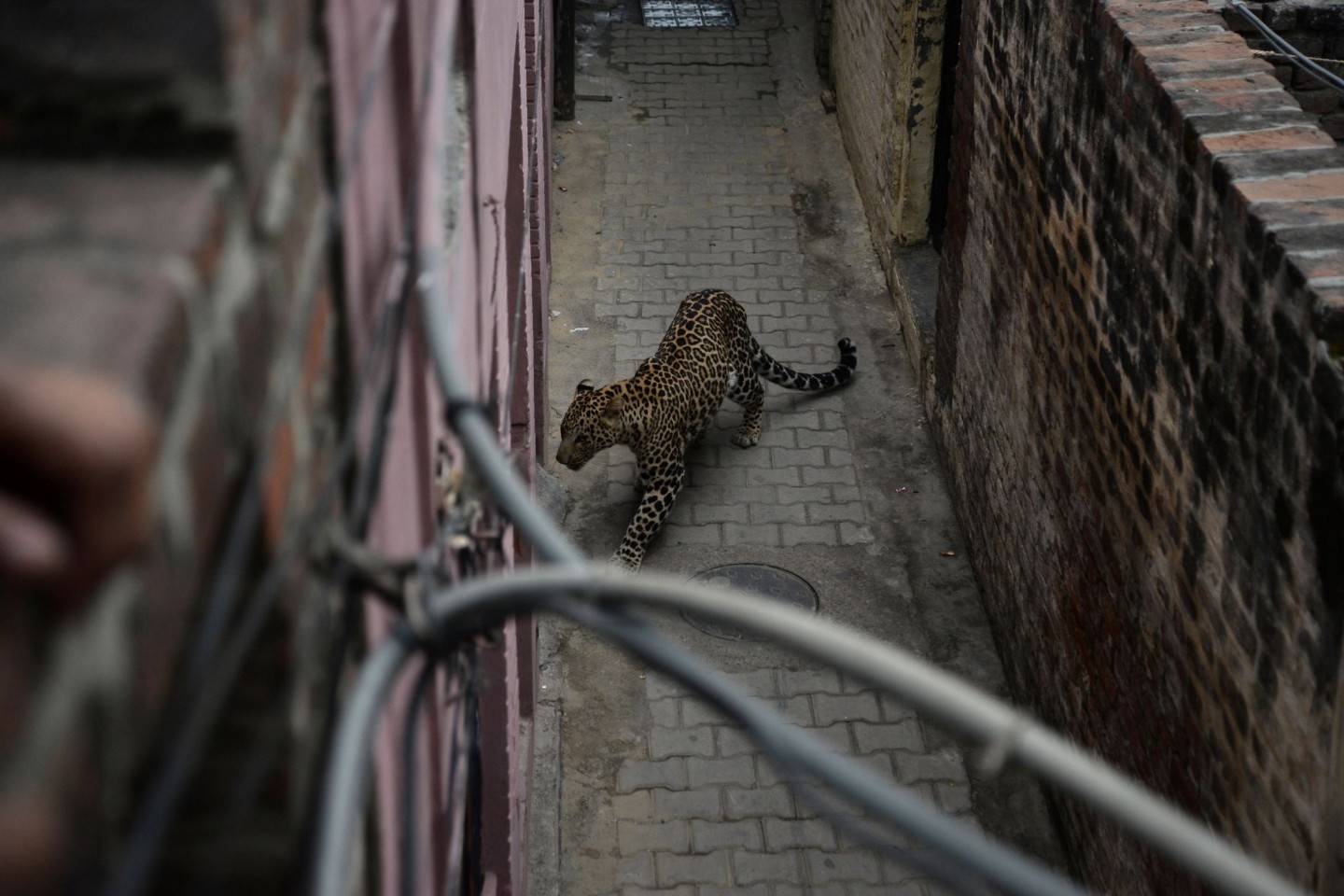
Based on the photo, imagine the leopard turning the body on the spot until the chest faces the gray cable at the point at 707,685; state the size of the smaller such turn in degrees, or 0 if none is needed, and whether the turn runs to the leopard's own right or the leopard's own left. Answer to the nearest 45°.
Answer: approximately 45° to the leopard's own left

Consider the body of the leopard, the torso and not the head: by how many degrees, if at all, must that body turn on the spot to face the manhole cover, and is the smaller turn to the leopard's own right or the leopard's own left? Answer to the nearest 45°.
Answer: approximately 90° to the leopard's own left

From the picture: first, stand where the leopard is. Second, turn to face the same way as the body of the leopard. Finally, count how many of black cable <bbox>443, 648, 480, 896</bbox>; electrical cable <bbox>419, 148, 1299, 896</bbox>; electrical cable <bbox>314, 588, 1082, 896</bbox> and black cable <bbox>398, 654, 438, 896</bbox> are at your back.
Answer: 0

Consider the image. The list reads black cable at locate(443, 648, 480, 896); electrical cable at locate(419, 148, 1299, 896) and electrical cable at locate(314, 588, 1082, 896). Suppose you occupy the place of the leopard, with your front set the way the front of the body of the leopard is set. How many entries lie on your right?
0

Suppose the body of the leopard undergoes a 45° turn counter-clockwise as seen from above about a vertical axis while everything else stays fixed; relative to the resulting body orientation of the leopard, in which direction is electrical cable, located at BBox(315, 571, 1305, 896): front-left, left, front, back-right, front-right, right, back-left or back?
front

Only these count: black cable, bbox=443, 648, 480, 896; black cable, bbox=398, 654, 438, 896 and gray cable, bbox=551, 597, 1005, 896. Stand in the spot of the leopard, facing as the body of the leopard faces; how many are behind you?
0

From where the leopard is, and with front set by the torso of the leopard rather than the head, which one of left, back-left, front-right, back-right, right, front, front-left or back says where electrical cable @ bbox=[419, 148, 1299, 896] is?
front-left

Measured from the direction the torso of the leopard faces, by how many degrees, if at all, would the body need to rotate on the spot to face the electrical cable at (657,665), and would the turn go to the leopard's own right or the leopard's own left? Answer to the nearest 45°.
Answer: approximately 45° to the leopard's own left

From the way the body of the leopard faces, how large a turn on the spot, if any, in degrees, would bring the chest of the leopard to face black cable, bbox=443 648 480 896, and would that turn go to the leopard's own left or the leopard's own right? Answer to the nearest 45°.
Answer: approximately 45° to the leopard's own left

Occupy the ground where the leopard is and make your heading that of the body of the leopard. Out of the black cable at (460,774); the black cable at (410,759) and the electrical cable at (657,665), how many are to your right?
0

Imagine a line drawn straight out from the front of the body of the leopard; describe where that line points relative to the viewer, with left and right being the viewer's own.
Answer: facing the viewer and to the left of the viewer
